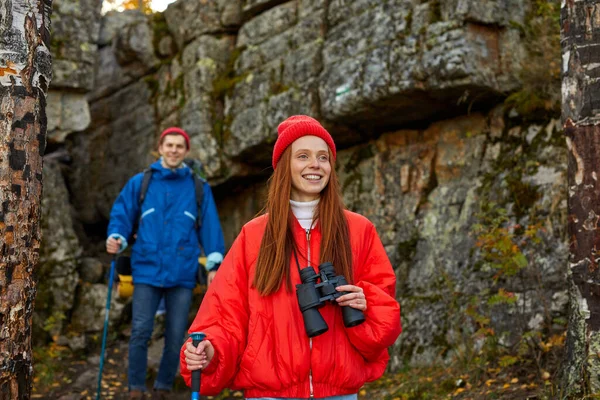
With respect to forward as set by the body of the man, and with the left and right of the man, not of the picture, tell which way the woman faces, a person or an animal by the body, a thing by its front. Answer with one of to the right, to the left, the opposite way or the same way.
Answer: the same way

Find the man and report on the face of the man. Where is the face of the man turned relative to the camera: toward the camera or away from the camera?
toward the camera

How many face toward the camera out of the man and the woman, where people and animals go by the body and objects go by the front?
2

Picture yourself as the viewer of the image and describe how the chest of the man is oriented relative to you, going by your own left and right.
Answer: facing the viewer

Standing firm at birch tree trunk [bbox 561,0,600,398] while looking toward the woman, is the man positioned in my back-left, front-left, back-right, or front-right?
front-right

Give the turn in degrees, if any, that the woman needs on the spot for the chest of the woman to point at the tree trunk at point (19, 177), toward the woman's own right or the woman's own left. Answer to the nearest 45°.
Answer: approximately 90° to the woman's own right

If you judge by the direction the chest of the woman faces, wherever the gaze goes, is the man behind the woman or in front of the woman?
behind

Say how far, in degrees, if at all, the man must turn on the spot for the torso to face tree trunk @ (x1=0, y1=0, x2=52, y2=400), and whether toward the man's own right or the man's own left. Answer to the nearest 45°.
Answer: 0° — they already face it

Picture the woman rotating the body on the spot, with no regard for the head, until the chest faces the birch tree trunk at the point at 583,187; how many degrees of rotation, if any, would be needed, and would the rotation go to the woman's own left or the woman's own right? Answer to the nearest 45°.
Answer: approximately 135° to the woman's own left

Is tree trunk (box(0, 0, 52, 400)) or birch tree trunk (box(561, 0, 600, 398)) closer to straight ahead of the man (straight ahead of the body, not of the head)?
the tree trunk

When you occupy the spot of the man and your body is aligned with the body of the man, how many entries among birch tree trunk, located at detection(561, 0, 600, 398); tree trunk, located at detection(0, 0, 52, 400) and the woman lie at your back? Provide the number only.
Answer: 0

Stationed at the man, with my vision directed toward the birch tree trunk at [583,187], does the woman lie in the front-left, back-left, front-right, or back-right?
front-right
